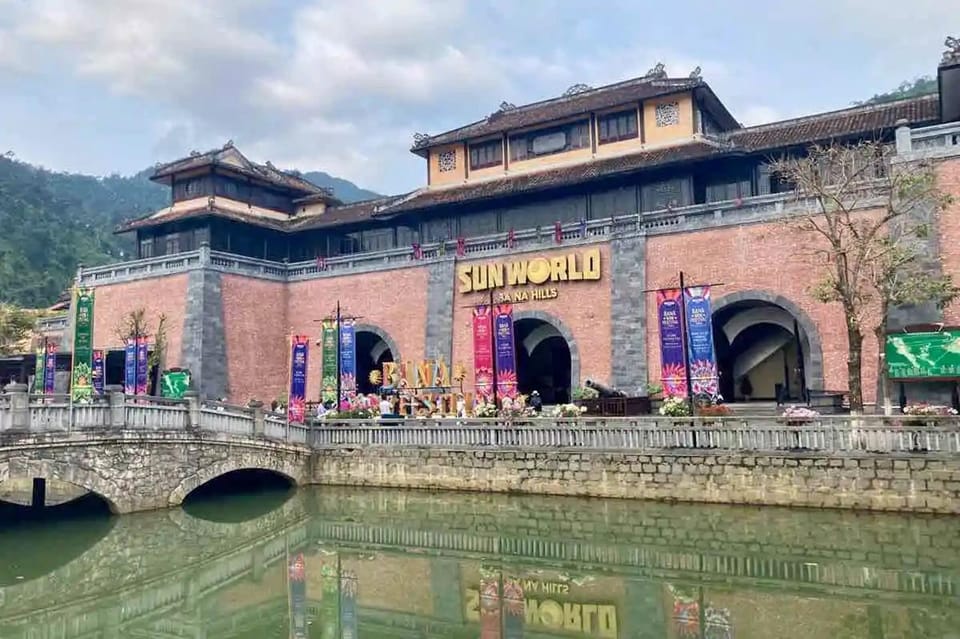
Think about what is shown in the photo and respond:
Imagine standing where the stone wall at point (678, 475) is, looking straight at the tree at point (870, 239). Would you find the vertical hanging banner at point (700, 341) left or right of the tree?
left

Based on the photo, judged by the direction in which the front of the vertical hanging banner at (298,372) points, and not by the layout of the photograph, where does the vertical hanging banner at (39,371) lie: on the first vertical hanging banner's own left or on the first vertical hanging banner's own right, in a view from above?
on the first vertical hanging banner's own right

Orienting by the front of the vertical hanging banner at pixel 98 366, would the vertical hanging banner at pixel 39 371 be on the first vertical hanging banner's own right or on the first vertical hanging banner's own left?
on the first vertical hanging banner's own right

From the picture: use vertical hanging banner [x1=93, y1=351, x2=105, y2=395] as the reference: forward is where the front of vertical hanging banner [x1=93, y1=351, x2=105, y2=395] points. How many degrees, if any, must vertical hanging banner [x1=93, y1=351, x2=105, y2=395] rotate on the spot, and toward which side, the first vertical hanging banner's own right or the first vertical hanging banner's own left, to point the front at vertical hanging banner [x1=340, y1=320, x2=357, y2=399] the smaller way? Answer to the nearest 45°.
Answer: approximately 45° to the first vertical hanging banner's own left

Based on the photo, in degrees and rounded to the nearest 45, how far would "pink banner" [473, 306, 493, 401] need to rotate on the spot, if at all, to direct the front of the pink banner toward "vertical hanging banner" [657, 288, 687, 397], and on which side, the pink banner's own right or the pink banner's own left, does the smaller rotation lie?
approximately 45° to the pink banner's own left

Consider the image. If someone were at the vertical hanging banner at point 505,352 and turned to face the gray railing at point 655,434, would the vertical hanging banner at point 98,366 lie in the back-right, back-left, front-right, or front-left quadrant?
back-right

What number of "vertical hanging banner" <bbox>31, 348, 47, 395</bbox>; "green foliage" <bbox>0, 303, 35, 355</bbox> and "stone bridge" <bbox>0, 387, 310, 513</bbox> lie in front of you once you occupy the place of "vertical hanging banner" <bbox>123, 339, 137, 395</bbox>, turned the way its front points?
1

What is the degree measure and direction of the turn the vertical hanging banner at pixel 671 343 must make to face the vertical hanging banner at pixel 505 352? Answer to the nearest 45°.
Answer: approximately 90° to its right

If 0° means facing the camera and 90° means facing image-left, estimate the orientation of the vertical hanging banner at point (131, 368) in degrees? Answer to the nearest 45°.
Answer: approximately 0°
